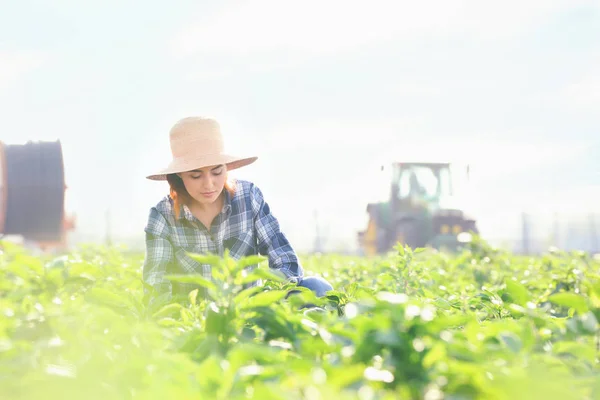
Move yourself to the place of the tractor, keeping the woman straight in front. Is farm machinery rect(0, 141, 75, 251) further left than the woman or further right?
right

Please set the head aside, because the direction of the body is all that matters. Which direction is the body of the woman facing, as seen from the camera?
toward the camera

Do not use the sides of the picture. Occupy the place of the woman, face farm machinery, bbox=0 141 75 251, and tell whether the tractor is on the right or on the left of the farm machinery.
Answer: right

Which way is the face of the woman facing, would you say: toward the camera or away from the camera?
toward the camera

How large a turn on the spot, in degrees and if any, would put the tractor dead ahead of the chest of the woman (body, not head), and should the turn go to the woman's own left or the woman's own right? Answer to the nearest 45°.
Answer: approximately 180°

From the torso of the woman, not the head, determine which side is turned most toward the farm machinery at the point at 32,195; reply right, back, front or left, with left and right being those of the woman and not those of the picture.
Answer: back
